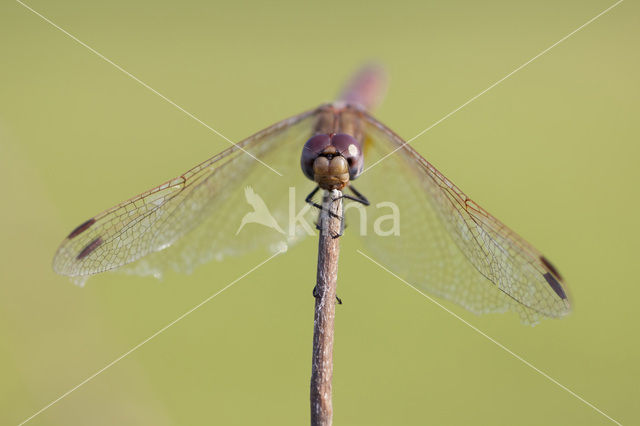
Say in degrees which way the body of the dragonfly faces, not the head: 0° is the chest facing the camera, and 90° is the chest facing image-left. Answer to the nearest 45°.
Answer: approximately 0°
